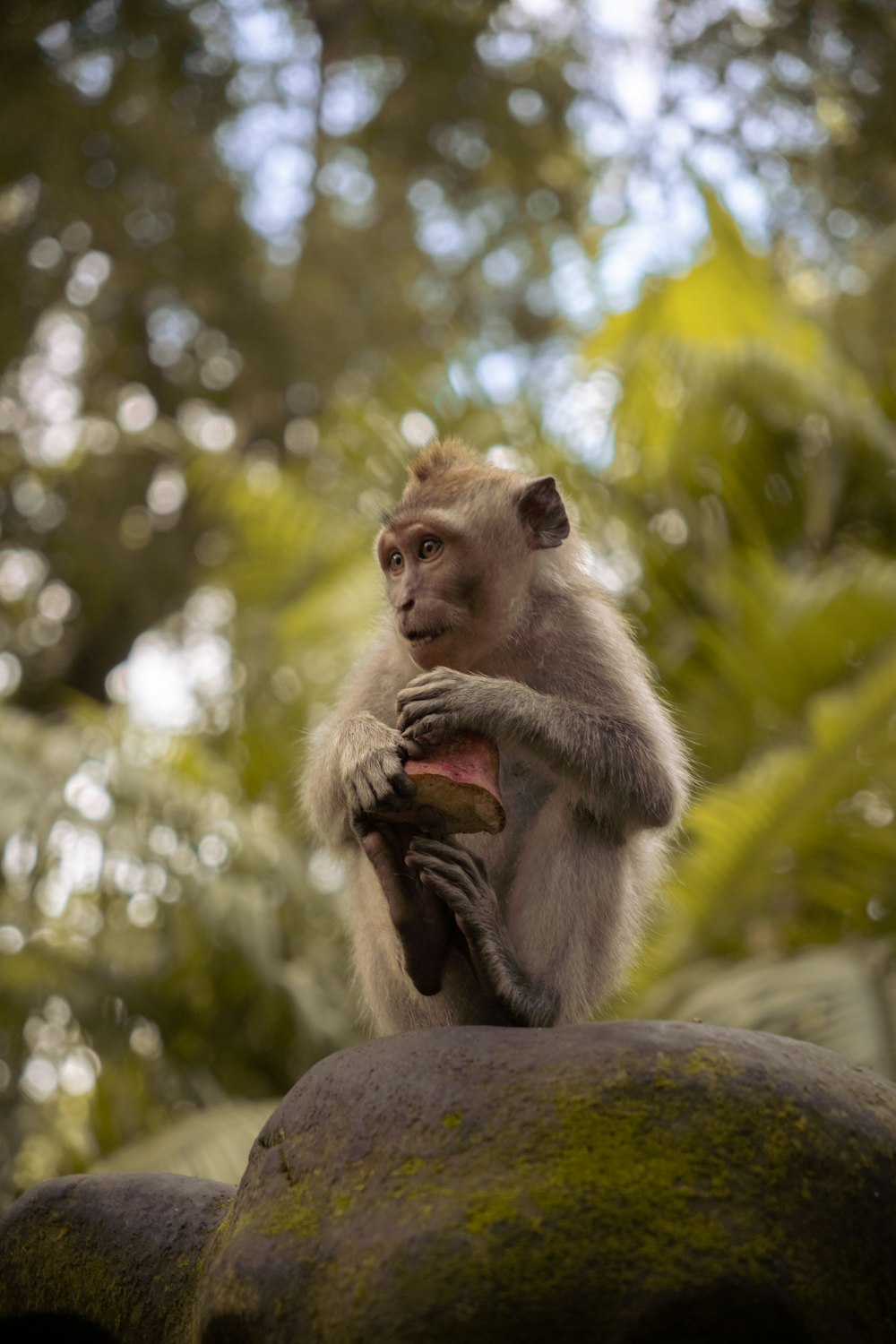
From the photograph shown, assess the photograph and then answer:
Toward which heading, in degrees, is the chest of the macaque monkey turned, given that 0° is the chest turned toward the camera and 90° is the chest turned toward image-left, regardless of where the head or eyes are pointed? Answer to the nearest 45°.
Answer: approximately 45°
